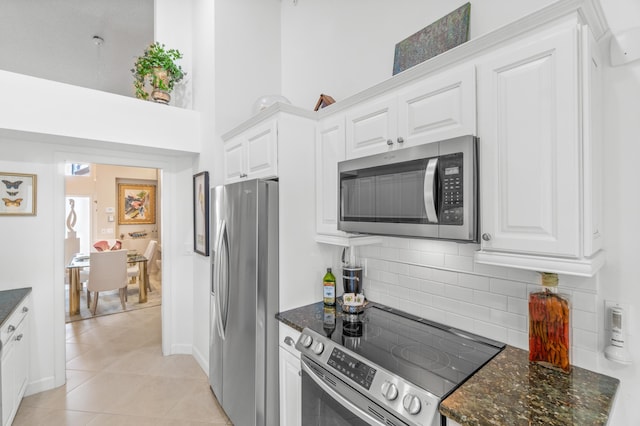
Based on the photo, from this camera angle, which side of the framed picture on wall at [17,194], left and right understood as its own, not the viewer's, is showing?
front

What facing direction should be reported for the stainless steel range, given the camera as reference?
facing the viewer and to the left of the viewer

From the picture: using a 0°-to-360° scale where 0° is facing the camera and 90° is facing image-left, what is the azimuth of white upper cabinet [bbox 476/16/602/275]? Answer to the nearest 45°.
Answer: approximately 45°

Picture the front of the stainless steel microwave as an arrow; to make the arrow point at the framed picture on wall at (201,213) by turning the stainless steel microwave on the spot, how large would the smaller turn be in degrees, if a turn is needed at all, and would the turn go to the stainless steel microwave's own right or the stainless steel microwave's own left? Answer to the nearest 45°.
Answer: approximately 90° to the stainless steel microwave's own right

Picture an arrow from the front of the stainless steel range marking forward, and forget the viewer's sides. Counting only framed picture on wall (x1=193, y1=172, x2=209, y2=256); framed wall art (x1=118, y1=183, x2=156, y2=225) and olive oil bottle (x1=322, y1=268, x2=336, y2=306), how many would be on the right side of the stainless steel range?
3

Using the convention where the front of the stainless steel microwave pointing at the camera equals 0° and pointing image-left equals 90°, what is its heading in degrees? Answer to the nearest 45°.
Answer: approximately 45°

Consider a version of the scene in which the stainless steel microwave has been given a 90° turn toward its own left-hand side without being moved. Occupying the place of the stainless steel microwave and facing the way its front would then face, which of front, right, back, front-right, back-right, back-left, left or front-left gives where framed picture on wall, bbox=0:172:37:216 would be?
back-right

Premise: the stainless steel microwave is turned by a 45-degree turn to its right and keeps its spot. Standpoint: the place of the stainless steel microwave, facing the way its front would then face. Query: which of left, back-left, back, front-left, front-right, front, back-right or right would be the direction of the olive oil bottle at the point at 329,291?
front-right
